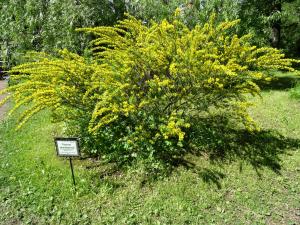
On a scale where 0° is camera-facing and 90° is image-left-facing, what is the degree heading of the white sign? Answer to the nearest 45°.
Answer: approximately 0°

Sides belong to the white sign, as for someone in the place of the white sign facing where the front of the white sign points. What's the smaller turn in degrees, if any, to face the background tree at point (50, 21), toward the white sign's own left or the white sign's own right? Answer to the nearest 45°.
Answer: approximately 180°
